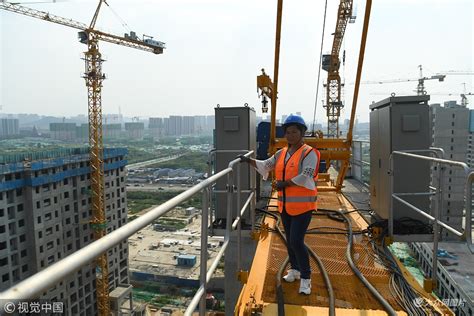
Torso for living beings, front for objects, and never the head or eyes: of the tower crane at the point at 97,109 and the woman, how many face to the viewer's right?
0

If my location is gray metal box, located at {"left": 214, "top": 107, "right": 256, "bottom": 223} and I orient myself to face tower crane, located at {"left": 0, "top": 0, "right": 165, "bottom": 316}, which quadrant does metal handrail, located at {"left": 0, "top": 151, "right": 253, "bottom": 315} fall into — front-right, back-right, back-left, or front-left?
back-left

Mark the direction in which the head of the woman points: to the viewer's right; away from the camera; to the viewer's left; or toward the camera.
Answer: toward the camera

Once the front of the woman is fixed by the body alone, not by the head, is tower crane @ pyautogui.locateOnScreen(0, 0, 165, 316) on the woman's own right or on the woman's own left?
on the woman's own right

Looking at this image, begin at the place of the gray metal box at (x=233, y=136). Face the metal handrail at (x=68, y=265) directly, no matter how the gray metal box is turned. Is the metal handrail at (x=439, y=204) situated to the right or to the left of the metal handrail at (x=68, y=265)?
left

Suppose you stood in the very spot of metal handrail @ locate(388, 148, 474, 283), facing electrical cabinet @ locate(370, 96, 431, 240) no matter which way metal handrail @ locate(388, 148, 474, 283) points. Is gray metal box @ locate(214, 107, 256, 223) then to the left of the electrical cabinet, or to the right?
left

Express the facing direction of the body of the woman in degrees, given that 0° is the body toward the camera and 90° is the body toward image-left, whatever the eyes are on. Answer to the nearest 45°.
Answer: approximately 45°
